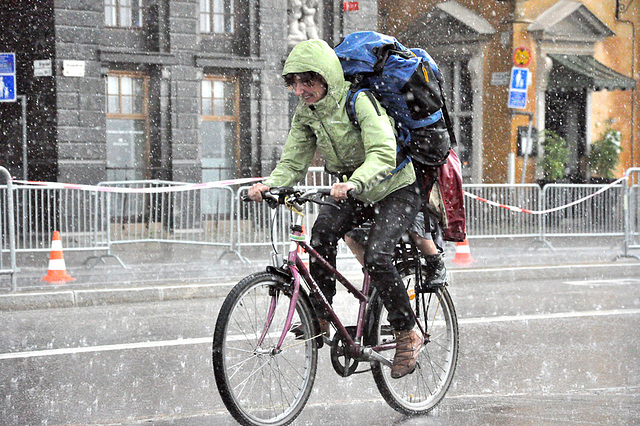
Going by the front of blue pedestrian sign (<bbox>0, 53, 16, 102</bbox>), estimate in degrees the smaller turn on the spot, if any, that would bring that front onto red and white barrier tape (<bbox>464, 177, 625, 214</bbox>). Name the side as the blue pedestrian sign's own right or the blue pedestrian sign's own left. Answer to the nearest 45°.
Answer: approximately 90° to the blue pedestrian sign's own left

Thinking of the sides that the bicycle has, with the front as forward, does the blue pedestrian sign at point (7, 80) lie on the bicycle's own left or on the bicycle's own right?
on the bicycle's own right

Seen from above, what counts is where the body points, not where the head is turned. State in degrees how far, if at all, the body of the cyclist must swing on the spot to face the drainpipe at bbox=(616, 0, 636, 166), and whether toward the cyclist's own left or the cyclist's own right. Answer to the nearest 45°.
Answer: approximately 135° to the cyclist's own right

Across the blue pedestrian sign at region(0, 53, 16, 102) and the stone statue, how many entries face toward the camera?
2

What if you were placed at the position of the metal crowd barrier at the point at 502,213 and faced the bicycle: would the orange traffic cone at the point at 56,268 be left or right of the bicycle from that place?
right

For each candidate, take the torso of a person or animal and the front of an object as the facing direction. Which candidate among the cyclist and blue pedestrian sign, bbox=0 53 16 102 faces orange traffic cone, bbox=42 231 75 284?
the blue pedestrian sign

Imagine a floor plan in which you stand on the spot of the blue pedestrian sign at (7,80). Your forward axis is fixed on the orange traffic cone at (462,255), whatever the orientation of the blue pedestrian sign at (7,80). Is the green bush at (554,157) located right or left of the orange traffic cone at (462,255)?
left

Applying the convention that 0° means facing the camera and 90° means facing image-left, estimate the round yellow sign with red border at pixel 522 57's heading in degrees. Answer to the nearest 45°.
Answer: approximately 0°

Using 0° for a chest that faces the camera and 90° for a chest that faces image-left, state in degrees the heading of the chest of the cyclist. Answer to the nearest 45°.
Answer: approximately 45°
